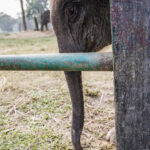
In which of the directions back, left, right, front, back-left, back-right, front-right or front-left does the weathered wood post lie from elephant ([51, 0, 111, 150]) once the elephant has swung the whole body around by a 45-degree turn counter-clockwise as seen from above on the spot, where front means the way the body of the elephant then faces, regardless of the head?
front-left
